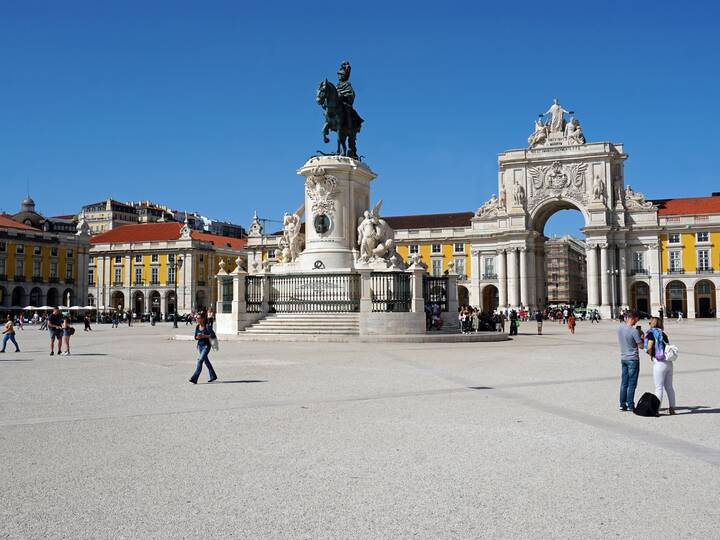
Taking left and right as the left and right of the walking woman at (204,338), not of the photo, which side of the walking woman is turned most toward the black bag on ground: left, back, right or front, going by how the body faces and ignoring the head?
left

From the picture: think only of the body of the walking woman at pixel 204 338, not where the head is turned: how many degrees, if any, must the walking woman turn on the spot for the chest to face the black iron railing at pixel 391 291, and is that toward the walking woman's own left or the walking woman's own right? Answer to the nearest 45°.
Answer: approximately 180°

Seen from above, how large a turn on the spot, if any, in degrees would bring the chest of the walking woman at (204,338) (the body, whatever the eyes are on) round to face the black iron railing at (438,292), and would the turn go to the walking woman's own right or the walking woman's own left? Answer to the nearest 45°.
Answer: approximately 180°

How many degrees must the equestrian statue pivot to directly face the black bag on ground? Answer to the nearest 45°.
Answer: approximately 45° to its left

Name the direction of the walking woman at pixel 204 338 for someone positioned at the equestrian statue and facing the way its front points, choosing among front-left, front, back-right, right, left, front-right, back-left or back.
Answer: front-left

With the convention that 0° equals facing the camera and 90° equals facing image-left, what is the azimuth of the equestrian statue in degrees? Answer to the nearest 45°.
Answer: approximately 45°

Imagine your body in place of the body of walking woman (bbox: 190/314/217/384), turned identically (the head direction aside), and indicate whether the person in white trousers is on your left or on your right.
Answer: on your left
